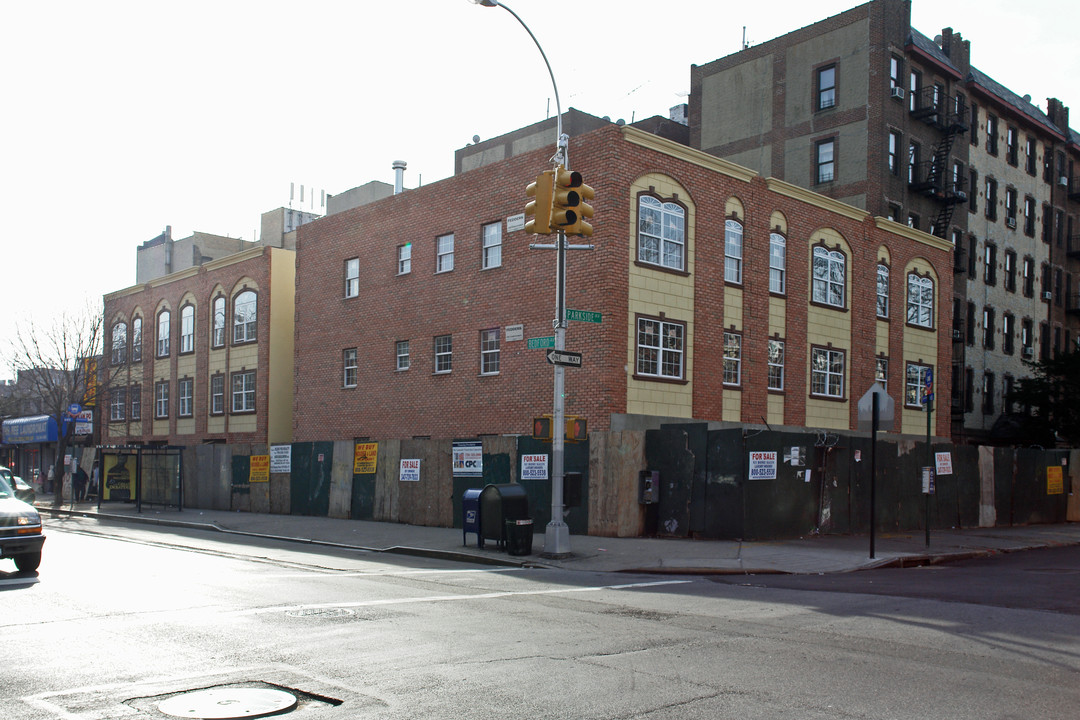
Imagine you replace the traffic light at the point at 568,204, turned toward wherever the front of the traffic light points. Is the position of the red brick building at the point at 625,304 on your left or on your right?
on your left

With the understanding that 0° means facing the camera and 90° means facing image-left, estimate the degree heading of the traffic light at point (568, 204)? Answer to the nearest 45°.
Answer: approximately 315°
